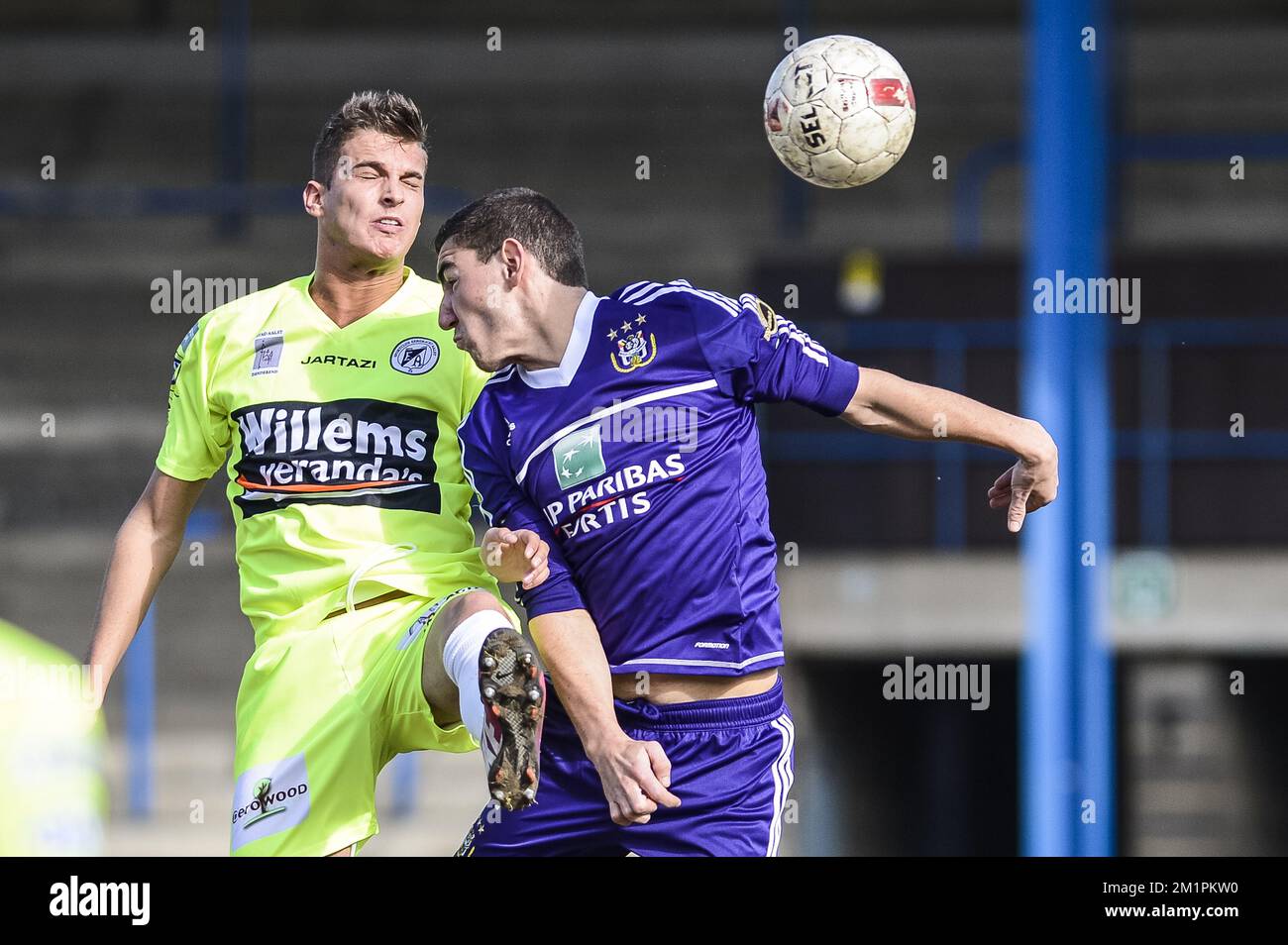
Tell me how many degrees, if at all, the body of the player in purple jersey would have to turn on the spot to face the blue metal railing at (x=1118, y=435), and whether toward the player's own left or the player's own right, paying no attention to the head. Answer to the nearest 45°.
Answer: approximately 135° to the player's own right

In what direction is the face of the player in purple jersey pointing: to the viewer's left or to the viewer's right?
to the viewer's left

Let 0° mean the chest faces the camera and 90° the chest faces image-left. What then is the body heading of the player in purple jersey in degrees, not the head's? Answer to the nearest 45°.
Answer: approximately 45°

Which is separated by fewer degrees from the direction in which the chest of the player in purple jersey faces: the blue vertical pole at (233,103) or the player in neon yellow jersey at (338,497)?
the player in neon yellow jersey

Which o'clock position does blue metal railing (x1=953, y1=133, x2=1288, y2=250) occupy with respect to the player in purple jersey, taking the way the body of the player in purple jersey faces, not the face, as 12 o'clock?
The blue metal railing is roughly at 5 o'clock from the player in purple jersey.

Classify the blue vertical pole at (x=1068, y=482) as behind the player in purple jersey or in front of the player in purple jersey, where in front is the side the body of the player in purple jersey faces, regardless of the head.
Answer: behind

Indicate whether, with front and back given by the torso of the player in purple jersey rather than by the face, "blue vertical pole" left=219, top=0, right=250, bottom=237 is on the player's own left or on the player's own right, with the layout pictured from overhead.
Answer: on the player's own right
